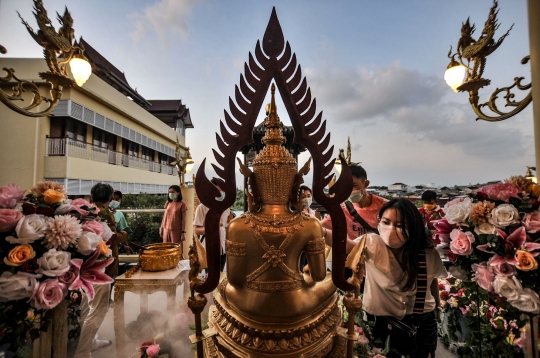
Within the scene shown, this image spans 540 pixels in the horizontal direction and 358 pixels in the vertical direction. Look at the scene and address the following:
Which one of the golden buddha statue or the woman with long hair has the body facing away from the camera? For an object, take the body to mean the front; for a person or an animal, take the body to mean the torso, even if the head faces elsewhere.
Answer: the golden buddha statue

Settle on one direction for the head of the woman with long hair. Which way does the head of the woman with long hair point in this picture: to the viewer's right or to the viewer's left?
to the viewer's left

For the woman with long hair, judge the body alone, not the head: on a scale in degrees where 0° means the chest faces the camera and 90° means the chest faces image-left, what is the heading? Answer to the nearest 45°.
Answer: approximately 45°

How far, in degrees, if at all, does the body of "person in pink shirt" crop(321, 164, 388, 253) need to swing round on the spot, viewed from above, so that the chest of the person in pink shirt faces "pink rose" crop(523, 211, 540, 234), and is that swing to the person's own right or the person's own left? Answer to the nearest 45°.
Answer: approximately 90° to the person's own left

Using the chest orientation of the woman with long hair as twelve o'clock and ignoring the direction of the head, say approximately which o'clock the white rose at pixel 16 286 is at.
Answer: The white rose is roughly at 12 o'clock from the woman with long hair.

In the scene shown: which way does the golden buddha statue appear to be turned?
away from the camera

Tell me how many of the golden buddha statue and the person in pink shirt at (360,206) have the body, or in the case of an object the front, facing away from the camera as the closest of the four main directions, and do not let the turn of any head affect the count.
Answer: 1

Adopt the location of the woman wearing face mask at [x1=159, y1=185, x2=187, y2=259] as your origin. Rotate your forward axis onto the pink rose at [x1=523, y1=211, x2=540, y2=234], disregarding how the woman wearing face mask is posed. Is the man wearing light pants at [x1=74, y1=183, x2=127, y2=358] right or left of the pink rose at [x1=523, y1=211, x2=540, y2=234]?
right

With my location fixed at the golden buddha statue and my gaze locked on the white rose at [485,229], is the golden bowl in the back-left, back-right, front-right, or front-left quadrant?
back-left

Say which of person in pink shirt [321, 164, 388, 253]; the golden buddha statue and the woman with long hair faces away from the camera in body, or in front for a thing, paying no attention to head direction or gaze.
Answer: the golden buddha statue

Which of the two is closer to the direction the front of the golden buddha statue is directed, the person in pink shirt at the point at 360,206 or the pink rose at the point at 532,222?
the person in pink shirt

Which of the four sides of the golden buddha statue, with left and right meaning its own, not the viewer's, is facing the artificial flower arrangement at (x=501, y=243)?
right

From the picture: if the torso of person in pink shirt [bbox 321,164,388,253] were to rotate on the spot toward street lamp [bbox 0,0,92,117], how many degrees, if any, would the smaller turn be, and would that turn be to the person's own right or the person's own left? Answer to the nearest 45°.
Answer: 0° — they already face it

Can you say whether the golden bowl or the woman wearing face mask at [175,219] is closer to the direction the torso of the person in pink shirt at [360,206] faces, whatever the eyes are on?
the golden bowl
